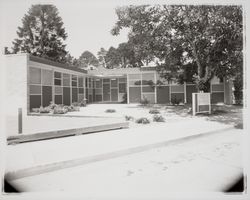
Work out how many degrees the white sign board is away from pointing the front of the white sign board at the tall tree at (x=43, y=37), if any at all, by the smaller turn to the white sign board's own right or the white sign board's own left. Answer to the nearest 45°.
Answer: approximately 135° to the white sign board's own right

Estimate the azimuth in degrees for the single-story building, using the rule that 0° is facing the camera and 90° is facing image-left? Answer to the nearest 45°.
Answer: approximately 0°

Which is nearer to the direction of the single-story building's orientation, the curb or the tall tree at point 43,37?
the curb

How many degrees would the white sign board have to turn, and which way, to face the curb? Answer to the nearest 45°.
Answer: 0° — it already faces it

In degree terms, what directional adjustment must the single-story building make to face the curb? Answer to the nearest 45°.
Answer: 0° — it already faces it

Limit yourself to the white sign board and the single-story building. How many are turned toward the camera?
2
